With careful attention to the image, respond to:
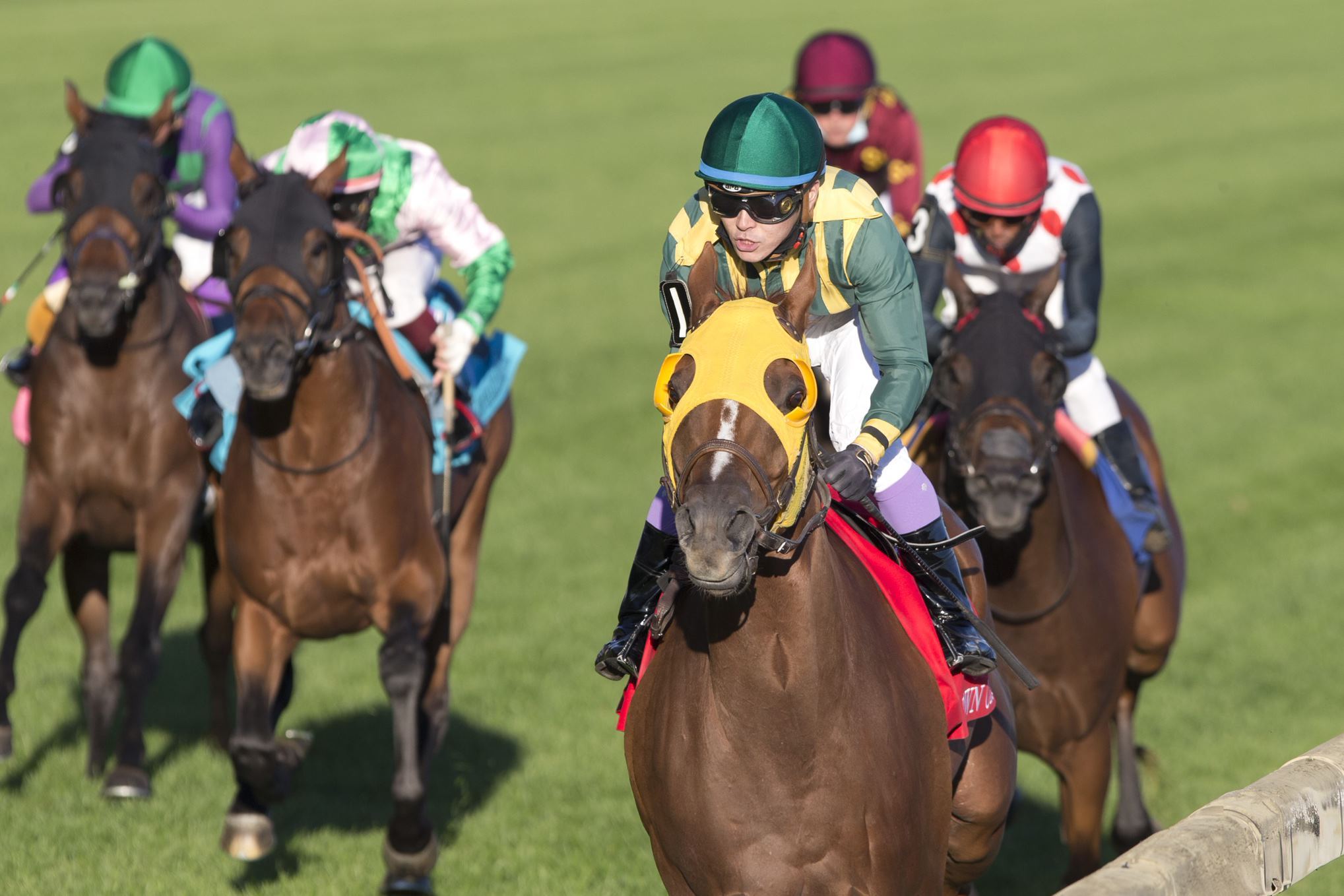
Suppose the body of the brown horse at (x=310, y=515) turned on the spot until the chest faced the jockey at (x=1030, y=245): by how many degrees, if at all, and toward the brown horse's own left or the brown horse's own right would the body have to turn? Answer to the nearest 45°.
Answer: approximately 90° to the brown horse's own left

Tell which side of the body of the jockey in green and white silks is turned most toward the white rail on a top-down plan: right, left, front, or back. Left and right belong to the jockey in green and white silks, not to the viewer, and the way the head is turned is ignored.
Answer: front

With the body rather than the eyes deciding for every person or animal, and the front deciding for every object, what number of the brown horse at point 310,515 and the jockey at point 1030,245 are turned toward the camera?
2

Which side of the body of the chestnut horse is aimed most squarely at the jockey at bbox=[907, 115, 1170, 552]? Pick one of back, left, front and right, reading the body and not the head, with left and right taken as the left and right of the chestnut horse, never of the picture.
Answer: back

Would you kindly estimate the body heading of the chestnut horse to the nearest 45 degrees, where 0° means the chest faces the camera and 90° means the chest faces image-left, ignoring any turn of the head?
approximately 0°

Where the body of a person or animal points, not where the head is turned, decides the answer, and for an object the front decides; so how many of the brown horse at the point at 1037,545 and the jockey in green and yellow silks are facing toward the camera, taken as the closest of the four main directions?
2

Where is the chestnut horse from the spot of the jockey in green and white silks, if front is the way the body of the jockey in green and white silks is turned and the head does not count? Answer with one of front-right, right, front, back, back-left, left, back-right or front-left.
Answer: front-left

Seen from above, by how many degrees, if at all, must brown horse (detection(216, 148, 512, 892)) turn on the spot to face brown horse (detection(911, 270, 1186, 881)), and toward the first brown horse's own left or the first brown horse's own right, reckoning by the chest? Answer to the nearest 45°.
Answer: approximately 90° to the first brown horse's own left

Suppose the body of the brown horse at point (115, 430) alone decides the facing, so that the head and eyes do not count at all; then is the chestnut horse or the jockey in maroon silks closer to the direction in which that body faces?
the chestnut horse

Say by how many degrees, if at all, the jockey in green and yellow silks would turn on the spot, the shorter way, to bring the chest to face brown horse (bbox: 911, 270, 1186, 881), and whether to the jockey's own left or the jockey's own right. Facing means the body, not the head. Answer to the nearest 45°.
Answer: approximately 135° to the jockey's own left

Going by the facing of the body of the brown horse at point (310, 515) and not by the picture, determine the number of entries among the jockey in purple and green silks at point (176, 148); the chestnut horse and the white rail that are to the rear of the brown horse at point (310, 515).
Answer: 1
